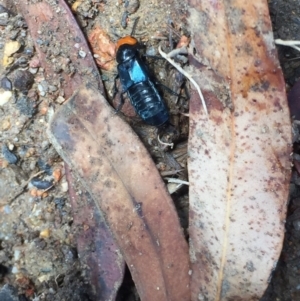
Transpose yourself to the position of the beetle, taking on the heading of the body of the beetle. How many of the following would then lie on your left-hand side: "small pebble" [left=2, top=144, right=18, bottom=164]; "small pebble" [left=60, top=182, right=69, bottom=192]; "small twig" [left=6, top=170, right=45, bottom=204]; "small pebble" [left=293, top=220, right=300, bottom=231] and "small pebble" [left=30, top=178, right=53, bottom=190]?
4

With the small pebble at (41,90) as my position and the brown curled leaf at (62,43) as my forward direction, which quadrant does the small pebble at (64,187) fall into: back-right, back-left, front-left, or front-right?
back-right

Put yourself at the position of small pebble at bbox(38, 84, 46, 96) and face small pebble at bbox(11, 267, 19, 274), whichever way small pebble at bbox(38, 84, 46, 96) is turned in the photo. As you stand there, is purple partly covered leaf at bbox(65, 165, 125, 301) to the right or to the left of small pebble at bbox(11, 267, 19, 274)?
left

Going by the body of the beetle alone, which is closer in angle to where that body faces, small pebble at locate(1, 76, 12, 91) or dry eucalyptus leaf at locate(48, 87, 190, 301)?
the small pebble

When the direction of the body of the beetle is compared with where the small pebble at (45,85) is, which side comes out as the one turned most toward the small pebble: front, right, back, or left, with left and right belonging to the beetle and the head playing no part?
left

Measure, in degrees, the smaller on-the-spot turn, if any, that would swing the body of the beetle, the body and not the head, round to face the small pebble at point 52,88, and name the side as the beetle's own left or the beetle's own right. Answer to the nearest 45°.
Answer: approximately 90° to the beetle's own left

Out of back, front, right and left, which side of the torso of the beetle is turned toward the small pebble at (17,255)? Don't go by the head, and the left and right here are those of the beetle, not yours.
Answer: left

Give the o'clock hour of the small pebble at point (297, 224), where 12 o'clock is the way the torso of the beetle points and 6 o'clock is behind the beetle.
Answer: The small pebble is roughly at 5 o'clock from the beetle.

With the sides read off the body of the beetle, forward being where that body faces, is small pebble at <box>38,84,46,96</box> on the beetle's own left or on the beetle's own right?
on the beetle's own left

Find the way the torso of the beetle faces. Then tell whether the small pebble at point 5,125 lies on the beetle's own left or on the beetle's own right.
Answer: on the beetle's own left

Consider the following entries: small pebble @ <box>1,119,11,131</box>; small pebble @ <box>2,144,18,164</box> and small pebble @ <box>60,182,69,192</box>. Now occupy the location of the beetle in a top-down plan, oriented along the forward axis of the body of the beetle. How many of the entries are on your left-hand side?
3

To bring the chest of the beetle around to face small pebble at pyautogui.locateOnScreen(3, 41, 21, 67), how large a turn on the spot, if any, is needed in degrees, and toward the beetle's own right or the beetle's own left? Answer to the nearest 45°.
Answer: approximately 45° to the beetle's own left

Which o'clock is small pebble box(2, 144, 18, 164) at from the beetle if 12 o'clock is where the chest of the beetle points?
The small pebble is roughly at 9 o'clock from the beetle.

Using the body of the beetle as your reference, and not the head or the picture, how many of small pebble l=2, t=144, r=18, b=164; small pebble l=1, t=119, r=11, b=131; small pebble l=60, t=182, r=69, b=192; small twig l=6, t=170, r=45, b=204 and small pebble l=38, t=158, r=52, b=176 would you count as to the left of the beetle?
5

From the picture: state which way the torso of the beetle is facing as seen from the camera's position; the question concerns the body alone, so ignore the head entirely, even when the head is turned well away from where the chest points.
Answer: away from the camera
